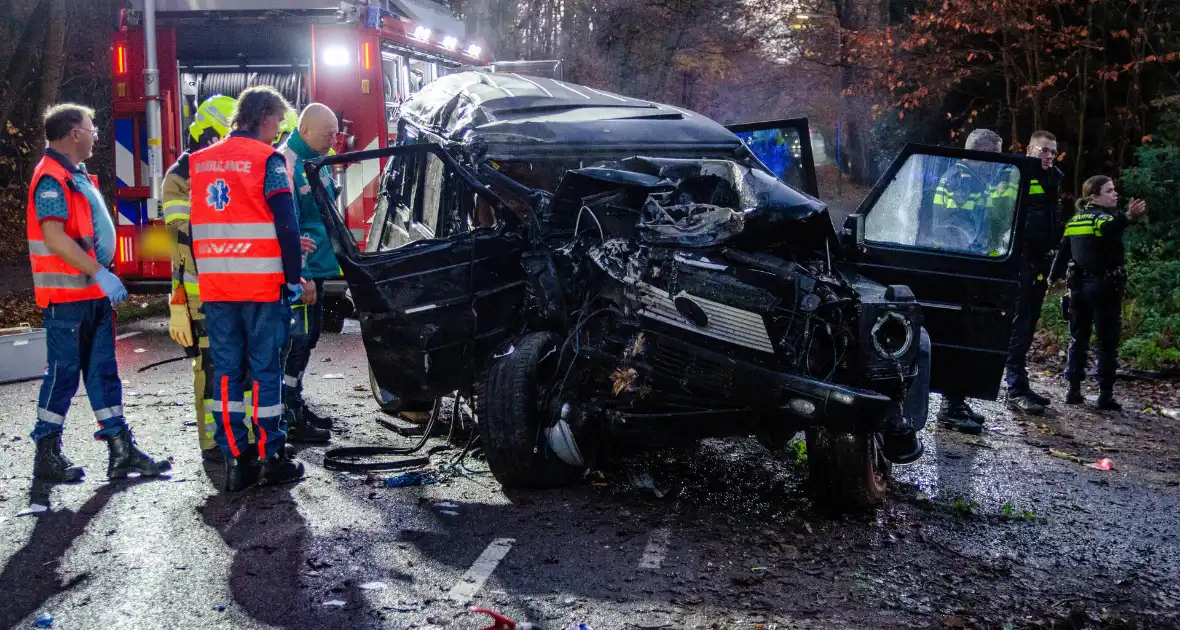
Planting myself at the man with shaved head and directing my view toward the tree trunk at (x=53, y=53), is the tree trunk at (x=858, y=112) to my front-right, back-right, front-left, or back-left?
front-right

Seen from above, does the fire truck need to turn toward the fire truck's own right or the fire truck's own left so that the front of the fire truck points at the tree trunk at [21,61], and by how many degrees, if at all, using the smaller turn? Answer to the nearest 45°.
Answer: approximately 45° to the fire truck's own left

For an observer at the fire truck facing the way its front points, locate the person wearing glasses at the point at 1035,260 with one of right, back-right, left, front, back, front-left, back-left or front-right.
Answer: right

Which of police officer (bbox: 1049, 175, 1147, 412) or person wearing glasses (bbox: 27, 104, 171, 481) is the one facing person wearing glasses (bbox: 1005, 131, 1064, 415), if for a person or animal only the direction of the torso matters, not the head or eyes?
person wearing glasses (bbox: 27, 104, 171, 481)

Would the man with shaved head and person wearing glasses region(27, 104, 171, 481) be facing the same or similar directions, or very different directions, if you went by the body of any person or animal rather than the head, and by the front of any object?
same or similar directions

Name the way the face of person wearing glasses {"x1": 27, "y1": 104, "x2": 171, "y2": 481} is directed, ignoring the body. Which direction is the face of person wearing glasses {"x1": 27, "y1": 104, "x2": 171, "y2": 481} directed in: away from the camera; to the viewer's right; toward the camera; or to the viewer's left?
to the viewer's right

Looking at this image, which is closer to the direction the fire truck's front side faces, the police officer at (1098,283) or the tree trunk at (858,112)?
the tree trunk

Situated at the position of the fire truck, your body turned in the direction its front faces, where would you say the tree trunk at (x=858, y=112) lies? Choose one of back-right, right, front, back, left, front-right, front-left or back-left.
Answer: front

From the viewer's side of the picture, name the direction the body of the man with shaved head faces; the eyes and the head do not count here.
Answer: to the viewer's right

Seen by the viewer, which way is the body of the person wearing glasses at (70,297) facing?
to the viewer's right

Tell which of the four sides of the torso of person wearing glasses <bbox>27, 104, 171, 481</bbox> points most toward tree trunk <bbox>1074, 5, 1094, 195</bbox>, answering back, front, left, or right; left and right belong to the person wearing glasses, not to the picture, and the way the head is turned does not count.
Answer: front

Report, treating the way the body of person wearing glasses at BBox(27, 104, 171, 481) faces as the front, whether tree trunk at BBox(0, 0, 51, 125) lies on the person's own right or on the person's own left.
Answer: on the person's own left
